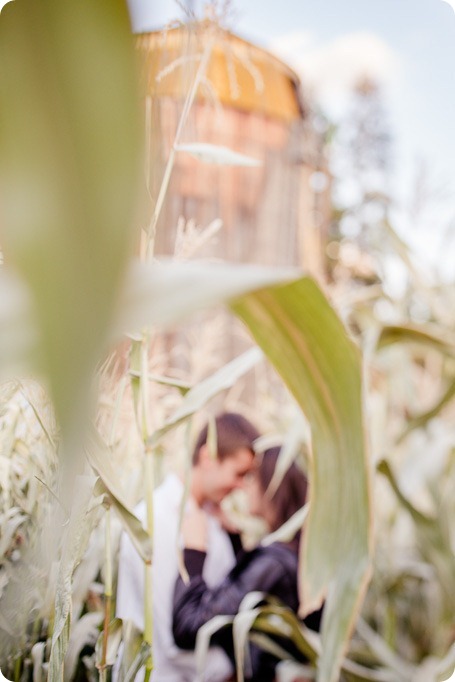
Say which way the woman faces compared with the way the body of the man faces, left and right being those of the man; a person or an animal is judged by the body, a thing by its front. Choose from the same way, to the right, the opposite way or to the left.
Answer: the opposite way

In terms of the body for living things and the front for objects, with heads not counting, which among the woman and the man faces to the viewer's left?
the woman

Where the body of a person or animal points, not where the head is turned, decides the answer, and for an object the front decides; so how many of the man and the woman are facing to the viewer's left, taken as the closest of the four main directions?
1

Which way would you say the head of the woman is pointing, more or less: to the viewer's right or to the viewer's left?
to the viewer's left

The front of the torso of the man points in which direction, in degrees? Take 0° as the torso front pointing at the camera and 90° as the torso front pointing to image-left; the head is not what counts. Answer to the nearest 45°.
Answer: approximately 270°

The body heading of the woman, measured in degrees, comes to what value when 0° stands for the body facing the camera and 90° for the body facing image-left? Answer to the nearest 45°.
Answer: approximately 90°
